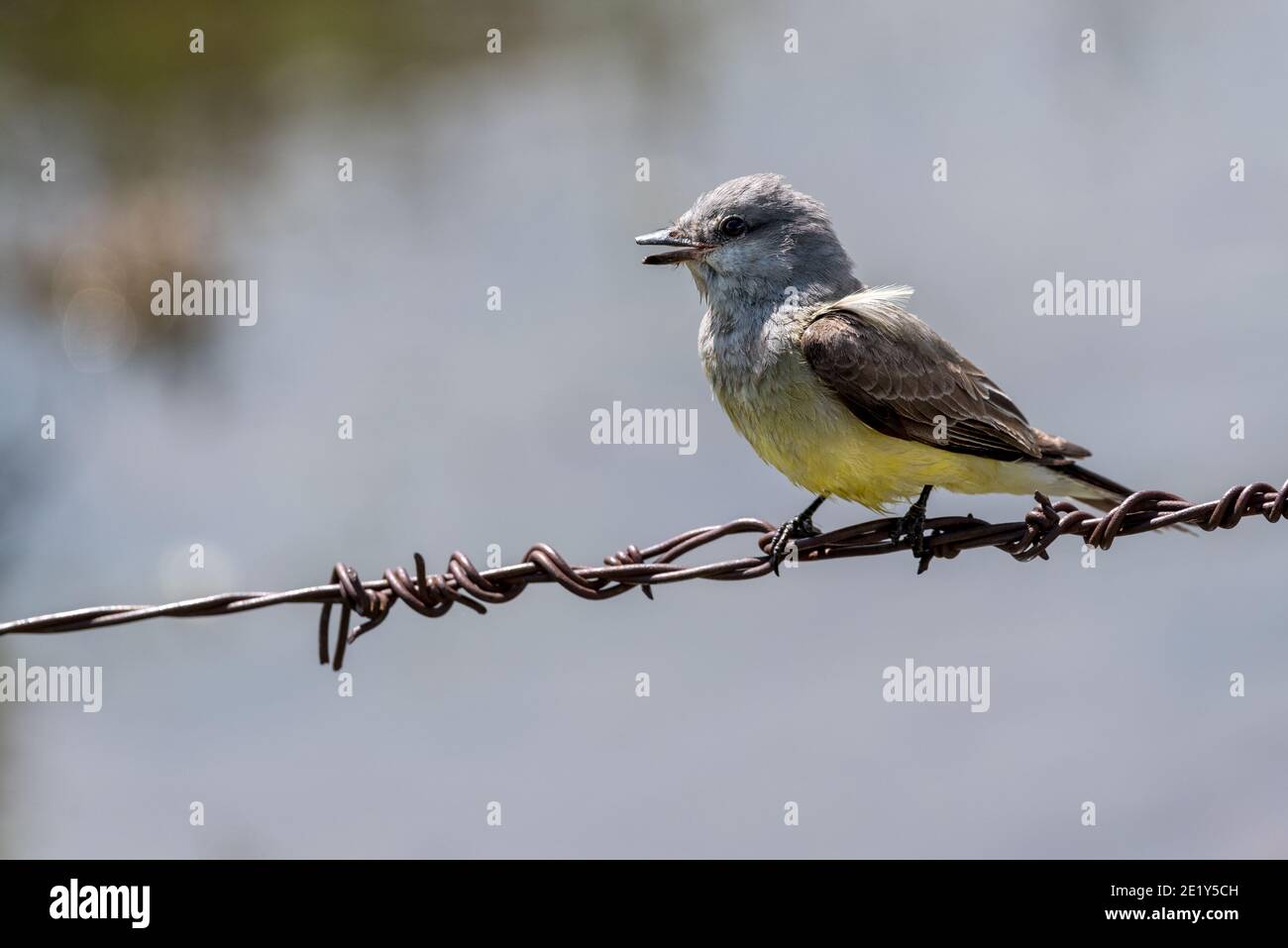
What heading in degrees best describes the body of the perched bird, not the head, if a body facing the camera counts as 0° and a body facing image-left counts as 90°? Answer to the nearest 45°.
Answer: approximately 90°
